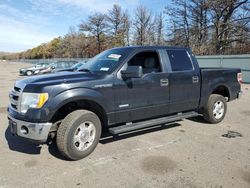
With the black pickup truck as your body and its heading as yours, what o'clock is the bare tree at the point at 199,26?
The bare tree is roughly at 5 o'clock from the black pickup truck.

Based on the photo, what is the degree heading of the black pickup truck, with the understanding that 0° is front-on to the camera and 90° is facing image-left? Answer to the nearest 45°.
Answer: approximately 45°

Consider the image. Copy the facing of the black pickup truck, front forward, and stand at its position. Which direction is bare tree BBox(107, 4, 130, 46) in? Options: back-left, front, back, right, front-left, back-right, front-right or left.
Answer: back-right

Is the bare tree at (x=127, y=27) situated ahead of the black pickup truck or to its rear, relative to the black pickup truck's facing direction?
to the rear

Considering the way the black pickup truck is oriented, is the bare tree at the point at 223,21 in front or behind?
behind
